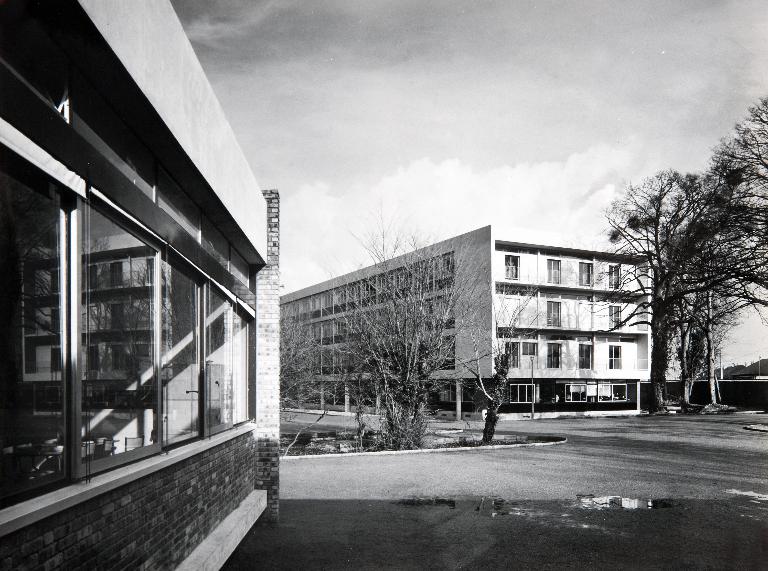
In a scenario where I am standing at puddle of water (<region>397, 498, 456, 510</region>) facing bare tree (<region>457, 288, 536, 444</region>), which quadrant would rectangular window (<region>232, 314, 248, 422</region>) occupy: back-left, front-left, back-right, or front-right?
back-left

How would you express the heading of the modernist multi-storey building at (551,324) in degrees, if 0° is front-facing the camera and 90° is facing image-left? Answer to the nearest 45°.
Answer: approximately 315°

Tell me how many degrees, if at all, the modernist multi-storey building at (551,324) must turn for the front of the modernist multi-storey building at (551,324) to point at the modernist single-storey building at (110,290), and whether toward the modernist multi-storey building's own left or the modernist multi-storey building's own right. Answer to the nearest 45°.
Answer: approximately 45° to the modernist multi-storey building's own right

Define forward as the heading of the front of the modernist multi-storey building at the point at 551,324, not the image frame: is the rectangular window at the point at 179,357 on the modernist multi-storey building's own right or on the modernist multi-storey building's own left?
on the modernist multi-storey building's own right

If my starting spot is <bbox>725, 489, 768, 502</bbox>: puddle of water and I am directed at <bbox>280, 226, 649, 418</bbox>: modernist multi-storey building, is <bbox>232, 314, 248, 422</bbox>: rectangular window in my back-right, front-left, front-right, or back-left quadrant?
back-left
